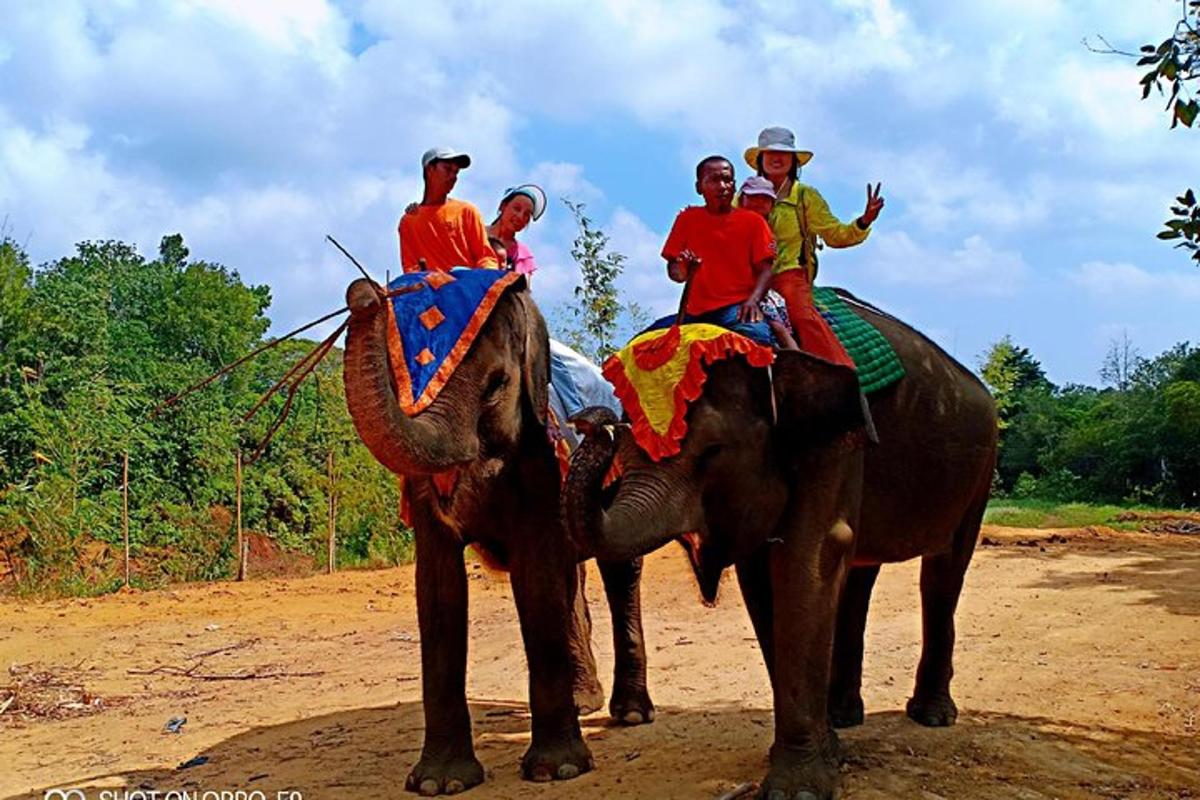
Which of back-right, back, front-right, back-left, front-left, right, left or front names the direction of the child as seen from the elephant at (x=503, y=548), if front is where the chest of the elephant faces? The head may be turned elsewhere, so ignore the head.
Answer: back-left

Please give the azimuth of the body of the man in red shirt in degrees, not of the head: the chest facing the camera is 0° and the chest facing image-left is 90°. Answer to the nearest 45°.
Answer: approximately 0°

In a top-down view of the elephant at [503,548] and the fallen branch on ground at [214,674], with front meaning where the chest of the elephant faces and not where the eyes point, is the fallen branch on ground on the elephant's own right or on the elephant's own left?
on the elephant's own right

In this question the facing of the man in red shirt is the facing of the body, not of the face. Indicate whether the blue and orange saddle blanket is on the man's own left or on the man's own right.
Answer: on the man's own right

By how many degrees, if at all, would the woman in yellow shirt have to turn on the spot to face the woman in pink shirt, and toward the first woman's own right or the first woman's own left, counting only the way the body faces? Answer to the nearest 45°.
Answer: approximately 45° to the first woman's own right

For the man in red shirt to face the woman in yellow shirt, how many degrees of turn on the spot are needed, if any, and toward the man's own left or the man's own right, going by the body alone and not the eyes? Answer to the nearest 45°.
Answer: approximately 135° to the man's own left

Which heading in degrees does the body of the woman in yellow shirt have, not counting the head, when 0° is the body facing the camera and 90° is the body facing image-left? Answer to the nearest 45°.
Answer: approximately 45°

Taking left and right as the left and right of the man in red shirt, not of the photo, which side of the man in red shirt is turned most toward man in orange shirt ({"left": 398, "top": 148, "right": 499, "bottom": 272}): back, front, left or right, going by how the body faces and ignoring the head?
right
